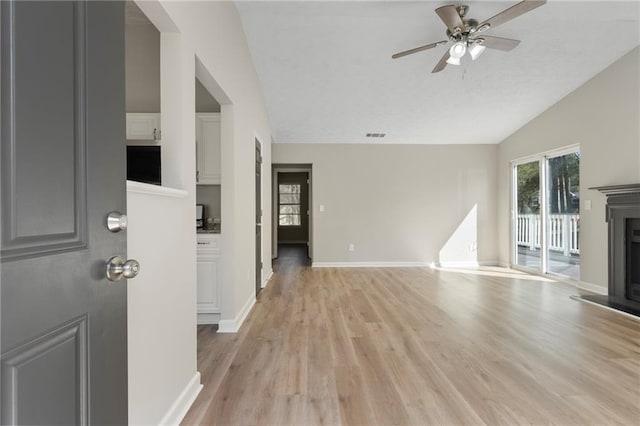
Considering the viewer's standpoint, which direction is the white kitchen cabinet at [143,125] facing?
facing the viewer

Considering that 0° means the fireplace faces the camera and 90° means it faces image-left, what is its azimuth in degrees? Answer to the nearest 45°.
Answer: approximately 45°

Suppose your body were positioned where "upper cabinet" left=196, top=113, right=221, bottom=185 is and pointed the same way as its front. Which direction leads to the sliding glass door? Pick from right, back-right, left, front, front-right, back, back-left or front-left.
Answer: left

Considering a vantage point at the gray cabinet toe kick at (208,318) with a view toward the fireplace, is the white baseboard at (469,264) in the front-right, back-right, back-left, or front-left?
front-left

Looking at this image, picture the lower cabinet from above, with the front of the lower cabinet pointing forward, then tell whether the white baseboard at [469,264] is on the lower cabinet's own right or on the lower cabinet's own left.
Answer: on the lower cabinet's own left

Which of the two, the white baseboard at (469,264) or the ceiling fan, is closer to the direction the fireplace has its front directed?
the ceiling fan

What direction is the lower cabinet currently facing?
toward the camera

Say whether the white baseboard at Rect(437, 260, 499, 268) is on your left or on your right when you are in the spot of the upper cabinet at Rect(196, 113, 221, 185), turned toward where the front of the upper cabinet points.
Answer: on your left

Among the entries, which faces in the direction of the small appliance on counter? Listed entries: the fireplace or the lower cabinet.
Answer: the fireplace

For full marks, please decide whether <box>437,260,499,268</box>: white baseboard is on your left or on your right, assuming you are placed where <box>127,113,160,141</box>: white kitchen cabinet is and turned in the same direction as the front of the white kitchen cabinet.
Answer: on your left

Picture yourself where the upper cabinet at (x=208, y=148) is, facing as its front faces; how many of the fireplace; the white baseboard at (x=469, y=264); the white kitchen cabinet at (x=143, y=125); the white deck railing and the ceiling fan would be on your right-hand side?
1

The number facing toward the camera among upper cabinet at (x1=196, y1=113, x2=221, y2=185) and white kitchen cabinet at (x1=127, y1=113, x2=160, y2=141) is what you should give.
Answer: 2

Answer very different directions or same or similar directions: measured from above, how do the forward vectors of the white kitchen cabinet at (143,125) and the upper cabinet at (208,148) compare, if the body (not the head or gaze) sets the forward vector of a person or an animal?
same or similar directions

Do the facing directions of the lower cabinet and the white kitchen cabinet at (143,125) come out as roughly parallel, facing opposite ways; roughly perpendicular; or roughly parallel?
roughly parallel
